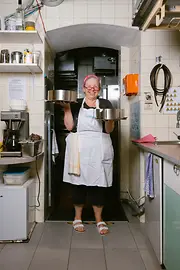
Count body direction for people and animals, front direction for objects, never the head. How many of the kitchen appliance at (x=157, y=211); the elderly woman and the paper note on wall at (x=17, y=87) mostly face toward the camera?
2

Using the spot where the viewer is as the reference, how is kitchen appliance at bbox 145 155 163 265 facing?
facing to the left of the viewer

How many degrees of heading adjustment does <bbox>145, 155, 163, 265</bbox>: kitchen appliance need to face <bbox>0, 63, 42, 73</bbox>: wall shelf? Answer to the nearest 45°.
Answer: approximately 45° to its right

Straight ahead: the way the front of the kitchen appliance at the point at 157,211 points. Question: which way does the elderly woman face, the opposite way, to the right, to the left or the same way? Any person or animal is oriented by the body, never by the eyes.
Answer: to the left
